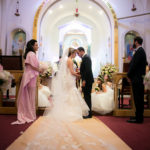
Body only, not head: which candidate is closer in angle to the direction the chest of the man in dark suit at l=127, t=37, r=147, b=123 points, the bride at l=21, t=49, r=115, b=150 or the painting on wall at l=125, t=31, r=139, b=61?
the bride

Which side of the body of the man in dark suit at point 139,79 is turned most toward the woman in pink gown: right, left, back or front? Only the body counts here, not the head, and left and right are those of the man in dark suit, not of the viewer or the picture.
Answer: front

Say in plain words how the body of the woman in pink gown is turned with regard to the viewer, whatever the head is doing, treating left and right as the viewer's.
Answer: facing to the right of the viewer

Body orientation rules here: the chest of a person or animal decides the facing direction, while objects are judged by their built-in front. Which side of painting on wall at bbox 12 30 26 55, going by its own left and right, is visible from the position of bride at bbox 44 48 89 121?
front

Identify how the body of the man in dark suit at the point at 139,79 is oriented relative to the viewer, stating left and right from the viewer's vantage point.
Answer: facing to the left of the viewer

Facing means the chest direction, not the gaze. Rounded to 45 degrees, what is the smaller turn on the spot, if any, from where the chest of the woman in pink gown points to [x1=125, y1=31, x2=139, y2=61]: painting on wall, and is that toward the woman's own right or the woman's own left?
approximately 45° to the woman's own left

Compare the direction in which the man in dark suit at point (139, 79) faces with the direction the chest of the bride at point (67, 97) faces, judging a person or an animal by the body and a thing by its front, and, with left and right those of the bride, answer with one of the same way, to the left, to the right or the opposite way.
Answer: the opposite way

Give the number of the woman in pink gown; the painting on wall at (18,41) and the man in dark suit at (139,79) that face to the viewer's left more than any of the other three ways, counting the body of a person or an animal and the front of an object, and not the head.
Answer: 1

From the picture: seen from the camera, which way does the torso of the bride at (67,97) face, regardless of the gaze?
to the viewer's right

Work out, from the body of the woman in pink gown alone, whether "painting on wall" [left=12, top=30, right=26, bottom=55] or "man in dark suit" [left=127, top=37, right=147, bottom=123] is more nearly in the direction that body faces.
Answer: the man in dark suit
